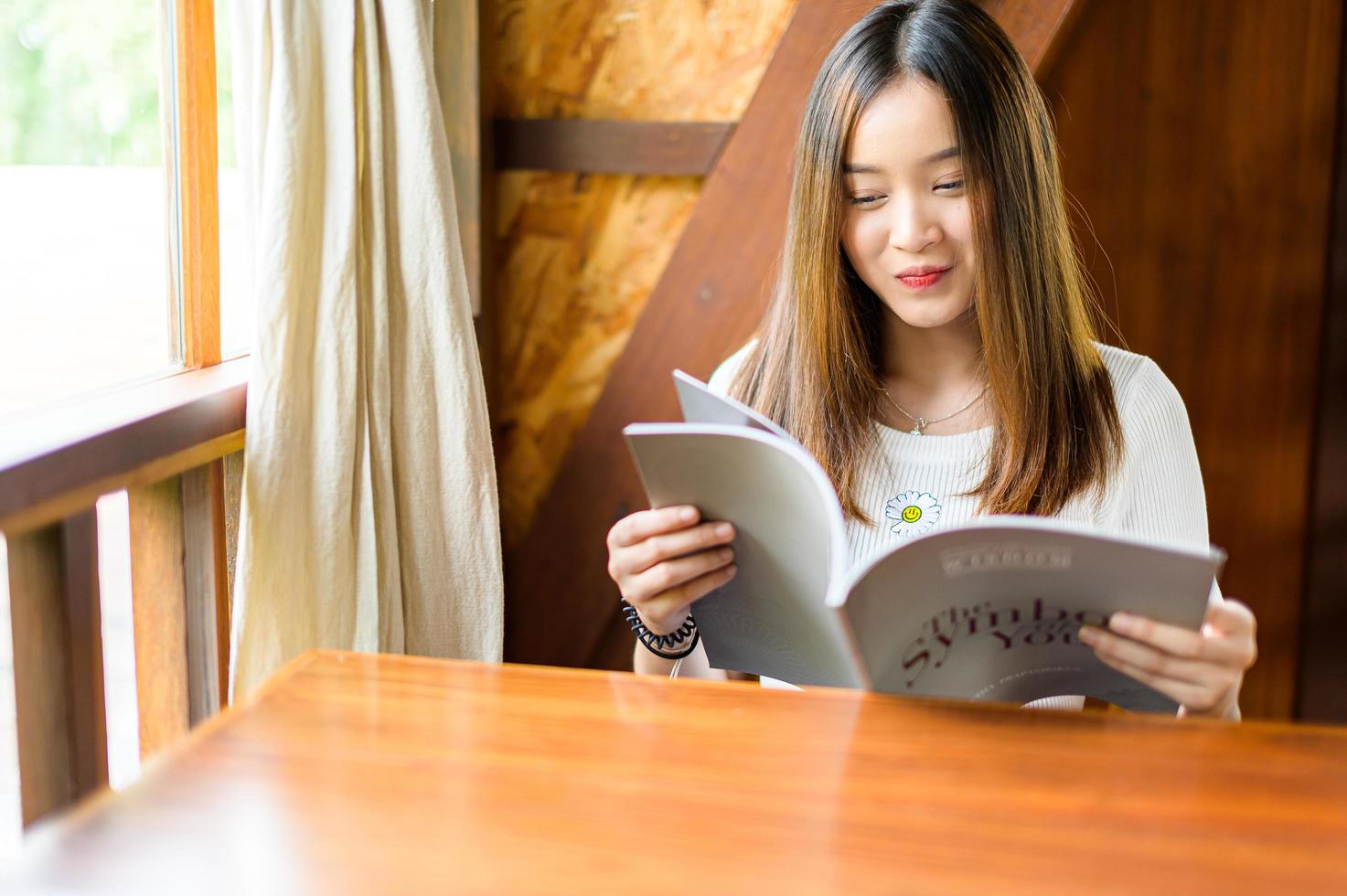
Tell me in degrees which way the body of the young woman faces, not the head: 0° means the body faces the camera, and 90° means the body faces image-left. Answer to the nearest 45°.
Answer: approximately 0°

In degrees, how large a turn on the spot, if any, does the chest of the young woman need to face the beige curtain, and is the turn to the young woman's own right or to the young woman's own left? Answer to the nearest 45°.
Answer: approximately 90° to the young woman's own right

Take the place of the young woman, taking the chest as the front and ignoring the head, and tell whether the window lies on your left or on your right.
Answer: on your right

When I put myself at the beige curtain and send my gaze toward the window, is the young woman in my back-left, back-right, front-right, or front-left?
back-left
